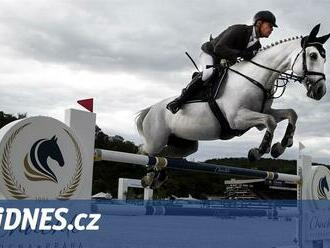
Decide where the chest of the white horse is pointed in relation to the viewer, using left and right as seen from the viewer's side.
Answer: facing to the right of the viewer

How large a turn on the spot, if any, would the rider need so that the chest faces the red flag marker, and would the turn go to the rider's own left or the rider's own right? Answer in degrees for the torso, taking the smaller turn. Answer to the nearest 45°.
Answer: approximately 135° to the rider's own right

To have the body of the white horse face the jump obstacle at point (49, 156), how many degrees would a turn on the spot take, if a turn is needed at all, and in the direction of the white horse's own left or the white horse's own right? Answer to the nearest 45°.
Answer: approximately 135° to the white horse's own right

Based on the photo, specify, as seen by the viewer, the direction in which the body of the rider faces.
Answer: to the viewer's right

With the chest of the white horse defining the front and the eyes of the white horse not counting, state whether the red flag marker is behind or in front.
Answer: behind
